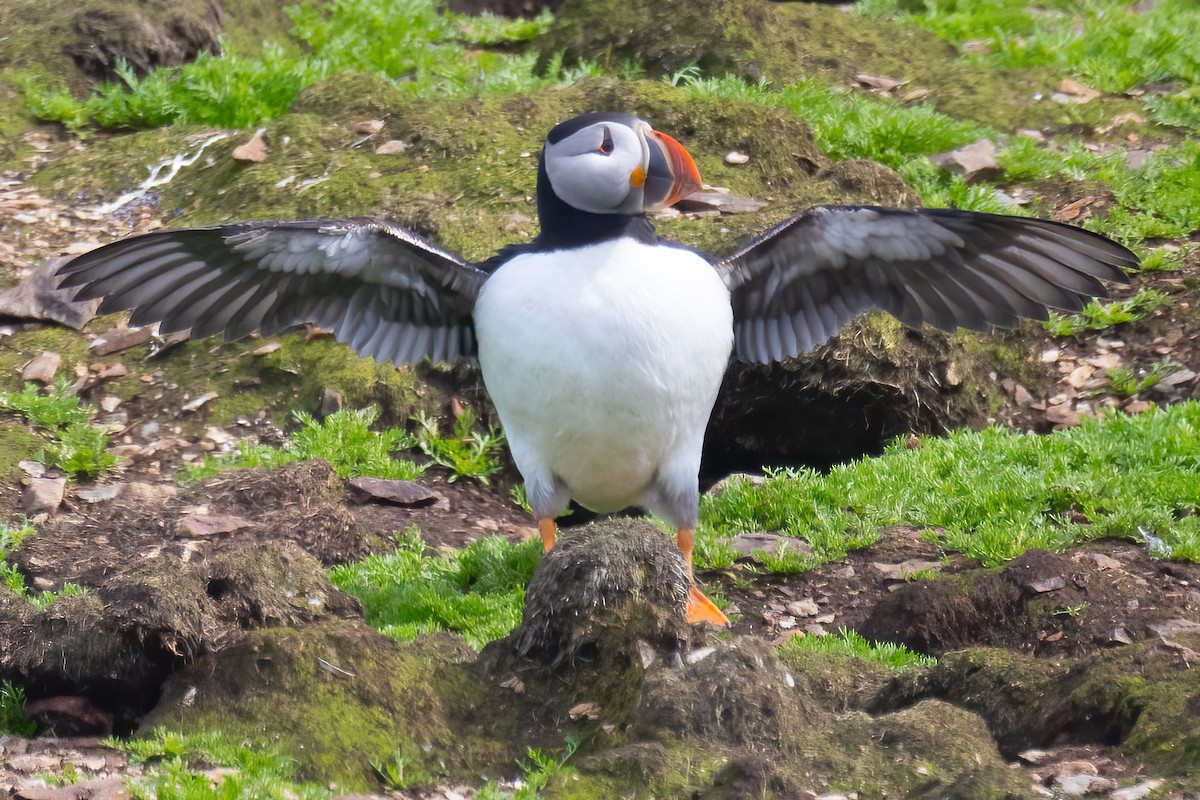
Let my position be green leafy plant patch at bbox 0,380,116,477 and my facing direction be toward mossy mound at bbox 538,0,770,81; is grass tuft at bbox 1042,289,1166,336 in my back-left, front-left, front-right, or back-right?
front-right

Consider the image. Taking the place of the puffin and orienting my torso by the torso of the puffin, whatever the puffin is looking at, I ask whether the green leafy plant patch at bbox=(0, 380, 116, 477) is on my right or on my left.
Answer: on my right

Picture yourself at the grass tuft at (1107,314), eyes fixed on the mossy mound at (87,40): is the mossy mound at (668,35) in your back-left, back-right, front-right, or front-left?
front-right

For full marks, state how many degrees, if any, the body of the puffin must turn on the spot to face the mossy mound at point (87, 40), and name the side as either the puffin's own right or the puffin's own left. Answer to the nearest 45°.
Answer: approximately 135° to the puffin's own right

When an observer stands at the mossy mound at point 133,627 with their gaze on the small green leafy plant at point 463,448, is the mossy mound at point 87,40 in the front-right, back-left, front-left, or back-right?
front-left

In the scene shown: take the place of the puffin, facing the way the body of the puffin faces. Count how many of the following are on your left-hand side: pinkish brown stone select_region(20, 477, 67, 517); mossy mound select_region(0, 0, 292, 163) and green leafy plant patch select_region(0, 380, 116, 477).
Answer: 0

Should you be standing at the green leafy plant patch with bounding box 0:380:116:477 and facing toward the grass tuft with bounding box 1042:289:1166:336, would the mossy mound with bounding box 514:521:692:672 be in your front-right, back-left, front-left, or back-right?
front-right

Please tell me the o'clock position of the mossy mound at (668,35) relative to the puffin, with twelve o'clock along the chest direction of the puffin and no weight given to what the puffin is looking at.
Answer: The mossy mound is roughly at 6 o'clock from the puffin.

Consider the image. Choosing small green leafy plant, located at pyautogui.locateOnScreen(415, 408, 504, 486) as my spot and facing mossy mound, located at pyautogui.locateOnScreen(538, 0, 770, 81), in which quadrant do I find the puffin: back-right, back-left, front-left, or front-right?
back-right

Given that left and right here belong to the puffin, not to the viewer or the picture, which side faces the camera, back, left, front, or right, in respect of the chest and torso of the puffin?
front

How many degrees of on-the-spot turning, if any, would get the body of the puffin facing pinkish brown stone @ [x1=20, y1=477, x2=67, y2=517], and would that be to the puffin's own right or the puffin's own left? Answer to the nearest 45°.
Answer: approximately 90° to the puffin's own right

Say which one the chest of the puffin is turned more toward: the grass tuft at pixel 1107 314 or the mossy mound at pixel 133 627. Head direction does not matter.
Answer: the mossy mound

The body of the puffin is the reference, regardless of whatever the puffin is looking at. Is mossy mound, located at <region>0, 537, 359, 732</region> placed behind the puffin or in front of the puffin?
in front

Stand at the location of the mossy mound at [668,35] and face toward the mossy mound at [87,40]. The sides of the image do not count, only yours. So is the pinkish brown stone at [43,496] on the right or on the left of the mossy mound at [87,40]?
left

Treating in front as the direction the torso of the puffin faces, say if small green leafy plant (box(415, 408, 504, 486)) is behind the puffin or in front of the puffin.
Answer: behind

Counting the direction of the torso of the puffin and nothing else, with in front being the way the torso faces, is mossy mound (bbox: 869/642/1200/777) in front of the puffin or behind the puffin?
in front

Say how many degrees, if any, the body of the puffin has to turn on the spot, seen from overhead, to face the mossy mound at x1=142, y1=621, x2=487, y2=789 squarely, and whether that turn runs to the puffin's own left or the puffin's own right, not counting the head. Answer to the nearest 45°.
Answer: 0° — it already faces it

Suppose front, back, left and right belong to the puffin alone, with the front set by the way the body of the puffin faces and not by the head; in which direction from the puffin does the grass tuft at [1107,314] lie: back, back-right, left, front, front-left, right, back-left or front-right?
back-left
